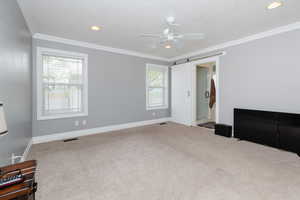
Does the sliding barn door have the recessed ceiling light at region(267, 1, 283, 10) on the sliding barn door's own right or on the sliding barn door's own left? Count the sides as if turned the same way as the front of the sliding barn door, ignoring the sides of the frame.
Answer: on the sliding barn door's own left

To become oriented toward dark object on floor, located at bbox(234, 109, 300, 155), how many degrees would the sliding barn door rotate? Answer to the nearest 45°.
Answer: approximately 90° to its left

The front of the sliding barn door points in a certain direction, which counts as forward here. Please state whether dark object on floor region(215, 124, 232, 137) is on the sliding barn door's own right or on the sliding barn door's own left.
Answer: on the sliding barn door's own left

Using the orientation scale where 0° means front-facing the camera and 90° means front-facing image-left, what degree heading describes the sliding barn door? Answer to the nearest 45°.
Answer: approximately 45°

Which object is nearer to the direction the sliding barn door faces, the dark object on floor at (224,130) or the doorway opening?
the dark object on floor

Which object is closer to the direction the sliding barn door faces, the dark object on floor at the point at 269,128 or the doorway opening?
the dark object on floor

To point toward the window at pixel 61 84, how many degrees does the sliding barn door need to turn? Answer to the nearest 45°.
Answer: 0° — it already faces it
